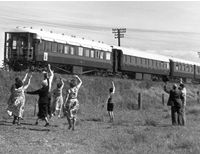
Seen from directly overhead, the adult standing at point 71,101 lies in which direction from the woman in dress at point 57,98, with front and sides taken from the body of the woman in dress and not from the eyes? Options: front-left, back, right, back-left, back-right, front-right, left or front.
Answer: back-right

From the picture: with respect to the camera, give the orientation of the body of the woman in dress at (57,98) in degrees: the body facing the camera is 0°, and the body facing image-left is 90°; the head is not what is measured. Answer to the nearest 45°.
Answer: approximately 225°

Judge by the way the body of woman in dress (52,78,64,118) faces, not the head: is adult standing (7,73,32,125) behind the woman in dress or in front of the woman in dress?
behind

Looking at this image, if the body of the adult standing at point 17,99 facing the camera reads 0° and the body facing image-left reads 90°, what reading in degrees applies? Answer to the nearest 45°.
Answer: approximately 225°

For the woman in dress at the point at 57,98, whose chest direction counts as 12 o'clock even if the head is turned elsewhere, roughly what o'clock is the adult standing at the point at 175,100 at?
The adult standing is roughly at 2 o'clock from the woman in dress.
